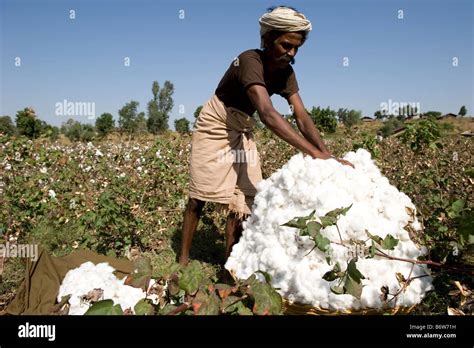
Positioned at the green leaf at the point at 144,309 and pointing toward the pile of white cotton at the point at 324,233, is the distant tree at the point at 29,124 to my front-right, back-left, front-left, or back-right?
front-left

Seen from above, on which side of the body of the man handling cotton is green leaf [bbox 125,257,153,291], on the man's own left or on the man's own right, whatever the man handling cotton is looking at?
on the man's own right

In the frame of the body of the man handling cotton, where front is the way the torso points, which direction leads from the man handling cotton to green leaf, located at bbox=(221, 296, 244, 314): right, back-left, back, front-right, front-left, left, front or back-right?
front-right

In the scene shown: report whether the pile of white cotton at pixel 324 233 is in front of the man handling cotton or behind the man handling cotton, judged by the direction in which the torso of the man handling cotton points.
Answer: in front

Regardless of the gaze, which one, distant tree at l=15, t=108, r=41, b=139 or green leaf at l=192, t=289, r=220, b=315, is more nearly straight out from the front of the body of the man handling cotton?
the green leaf

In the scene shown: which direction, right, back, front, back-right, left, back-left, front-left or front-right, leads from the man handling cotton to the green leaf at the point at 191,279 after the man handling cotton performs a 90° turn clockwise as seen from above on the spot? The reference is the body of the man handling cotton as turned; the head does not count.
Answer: front-left

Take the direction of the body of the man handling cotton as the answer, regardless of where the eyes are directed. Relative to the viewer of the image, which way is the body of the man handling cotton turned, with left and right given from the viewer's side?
facing the viewer and to the right of the viewer

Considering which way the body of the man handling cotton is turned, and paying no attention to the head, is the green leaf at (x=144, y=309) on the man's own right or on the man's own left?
on the man's own right

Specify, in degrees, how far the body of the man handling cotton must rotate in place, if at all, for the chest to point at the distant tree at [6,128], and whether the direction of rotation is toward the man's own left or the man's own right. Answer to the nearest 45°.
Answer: approximately 180°

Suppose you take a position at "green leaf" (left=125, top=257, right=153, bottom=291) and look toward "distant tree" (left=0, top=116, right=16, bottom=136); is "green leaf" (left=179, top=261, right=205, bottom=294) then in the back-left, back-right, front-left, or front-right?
back-right

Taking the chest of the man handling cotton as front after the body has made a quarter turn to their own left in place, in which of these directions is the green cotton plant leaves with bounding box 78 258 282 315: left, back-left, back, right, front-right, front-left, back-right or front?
back-right

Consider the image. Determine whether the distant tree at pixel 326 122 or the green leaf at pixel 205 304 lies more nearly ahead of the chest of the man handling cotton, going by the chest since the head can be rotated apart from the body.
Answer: the green leaf
